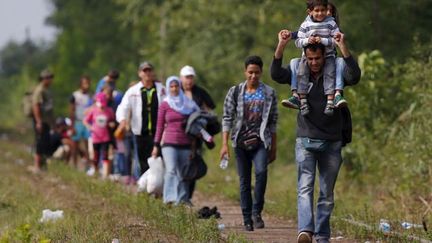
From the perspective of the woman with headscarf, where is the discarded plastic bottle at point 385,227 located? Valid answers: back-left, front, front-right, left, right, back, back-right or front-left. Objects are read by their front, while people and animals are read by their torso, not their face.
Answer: front-left

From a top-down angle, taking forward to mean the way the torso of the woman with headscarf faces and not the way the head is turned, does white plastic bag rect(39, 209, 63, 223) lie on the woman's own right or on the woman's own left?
on the woman's own right

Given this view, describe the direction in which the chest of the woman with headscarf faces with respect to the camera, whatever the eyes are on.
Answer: toward the camera
